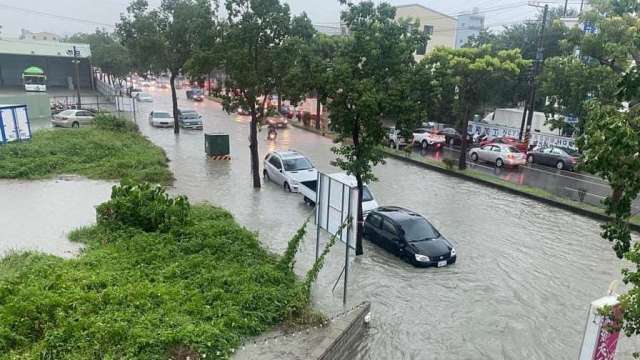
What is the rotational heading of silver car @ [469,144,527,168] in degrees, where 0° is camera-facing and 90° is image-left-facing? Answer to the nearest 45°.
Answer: approximately 135°

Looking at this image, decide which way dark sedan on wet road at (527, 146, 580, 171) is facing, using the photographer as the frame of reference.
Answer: facing away from the viewer and to the left of the viewer

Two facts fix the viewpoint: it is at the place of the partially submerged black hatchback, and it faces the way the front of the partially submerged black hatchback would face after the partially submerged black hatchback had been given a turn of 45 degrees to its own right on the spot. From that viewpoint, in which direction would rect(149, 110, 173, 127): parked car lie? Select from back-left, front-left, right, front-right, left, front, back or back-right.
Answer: back-right

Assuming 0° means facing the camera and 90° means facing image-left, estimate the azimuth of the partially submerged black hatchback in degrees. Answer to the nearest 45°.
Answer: approximately 315°
